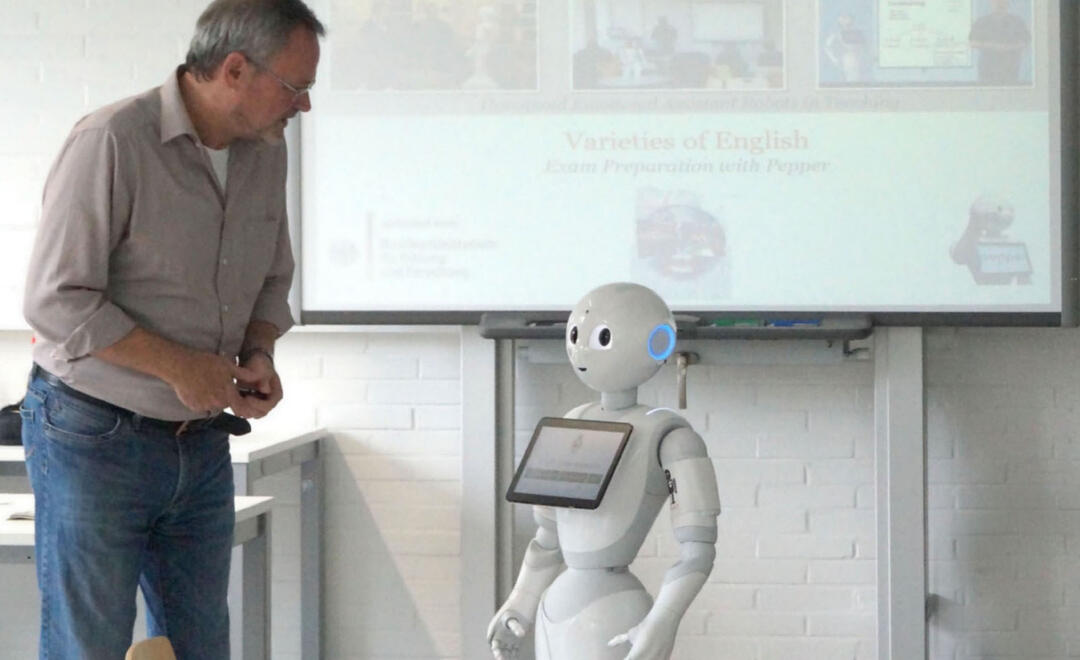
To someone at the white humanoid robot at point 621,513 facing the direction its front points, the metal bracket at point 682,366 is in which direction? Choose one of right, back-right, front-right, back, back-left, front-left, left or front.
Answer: back-right

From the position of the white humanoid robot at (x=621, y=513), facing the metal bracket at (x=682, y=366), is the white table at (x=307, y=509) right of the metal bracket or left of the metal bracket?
left

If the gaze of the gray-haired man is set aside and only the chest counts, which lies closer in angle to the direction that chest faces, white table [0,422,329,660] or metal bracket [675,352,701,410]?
the metal bracket

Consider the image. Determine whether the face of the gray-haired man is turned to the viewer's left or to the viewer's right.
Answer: to the viewer's right

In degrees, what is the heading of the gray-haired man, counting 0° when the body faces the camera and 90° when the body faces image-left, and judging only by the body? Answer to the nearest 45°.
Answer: approximately 315°

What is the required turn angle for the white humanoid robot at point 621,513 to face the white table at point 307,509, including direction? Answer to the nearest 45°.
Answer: approximately 90° to its right

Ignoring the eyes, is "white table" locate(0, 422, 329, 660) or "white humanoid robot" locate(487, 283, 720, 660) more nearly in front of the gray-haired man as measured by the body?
the white humanoid robot

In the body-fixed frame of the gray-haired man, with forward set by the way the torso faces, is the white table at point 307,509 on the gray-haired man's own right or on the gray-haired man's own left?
on the gray-haired man's own left

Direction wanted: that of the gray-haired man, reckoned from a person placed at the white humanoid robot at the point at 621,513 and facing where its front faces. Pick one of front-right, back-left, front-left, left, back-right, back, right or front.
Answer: front-right

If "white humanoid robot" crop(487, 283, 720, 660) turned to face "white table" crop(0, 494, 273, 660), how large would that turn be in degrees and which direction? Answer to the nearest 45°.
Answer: approximately 90° to its right
